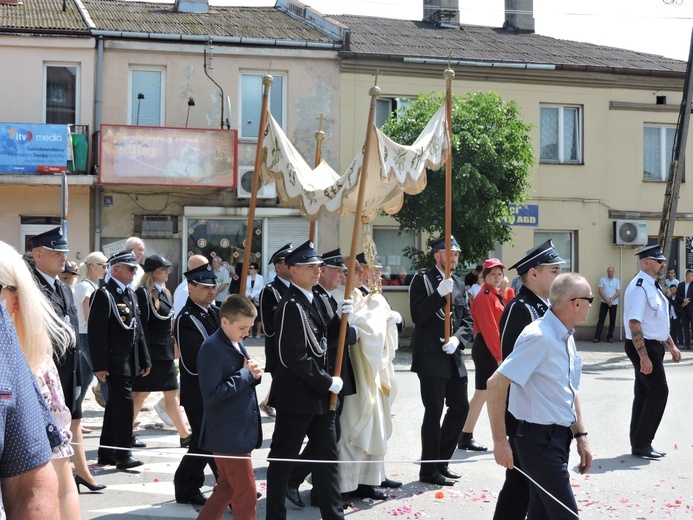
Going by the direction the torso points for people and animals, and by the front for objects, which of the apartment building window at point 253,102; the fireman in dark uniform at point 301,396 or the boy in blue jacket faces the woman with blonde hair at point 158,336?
the apartment building window

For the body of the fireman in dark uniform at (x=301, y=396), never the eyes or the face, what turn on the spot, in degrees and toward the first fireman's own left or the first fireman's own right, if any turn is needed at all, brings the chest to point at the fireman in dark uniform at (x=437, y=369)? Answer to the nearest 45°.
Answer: approximately 90° to the first fireman's own left

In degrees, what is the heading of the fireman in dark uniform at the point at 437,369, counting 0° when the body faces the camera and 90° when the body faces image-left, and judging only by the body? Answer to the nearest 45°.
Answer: approximately 315°

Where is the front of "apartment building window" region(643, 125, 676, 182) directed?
toward the camera

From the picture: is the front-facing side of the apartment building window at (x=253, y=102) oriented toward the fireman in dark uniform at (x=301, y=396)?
yes

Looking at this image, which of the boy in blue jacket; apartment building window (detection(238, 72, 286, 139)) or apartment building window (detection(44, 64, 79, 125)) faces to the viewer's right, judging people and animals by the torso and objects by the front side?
the boy in blue jacket

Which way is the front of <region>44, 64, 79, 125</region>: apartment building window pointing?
toward the camera

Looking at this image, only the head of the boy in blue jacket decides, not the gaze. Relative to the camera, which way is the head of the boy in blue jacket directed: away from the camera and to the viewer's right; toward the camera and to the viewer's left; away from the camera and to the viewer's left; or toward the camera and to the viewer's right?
toward the camera and to the viewer's right

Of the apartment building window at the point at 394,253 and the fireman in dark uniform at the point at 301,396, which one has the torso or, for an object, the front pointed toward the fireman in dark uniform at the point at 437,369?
the apartment building window

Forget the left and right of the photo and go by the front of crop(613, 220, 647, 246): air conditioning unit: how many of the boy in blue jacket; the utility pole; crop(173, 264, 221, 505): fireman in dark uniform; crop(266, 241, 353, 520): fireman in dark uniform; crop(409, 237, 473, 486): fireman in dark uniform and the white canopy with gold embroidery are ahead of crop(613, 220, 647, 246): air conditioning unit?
6

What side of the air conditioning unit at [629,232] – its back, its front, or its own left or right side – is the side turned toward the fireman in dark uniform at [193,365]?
front

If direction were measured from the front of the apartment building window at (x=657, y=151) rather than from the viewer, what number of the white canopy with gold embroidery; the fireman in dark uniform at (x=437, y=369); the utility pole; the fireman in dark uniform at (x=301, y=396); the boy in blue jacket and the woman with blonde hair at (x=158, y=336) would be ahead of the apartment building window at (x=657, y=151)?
6

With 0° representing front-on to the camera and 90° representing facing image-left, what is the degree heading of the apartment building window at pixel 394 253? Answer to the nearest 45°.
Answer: approximately 0°

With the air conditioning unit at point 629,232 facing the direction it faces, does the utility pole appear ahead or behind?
ahead
